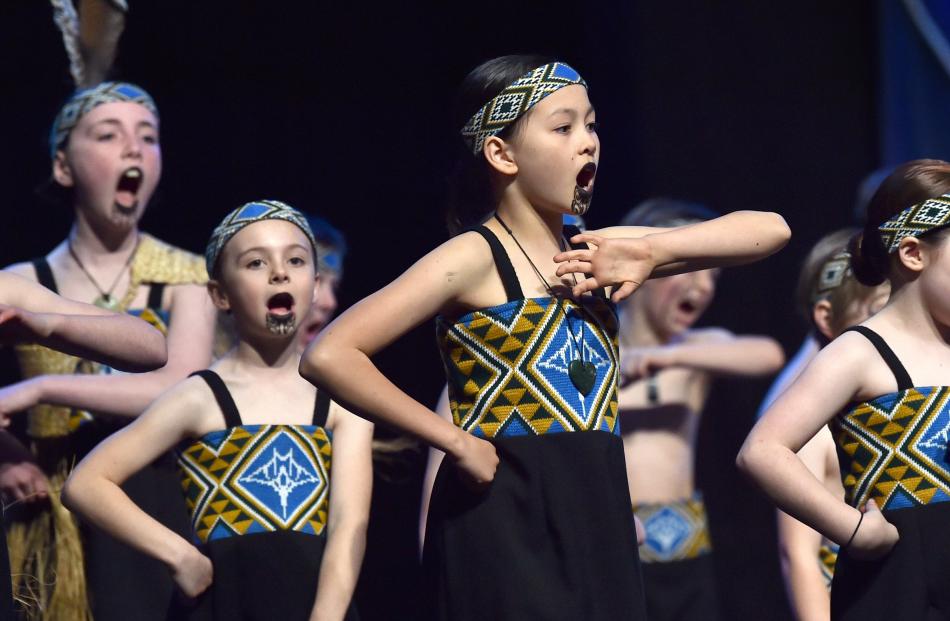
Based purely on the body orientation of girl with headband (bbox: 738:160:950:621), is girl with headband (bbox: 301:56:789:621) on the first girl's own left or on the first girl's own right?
on the first girl's own right

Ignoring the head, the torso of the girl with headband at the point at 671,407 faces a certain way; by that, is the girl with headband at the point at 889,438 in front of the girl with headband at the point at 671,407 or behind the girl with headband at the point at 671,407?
in front

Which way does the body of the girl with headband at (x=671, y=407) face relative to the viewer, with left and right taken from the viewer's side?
facing the viewer and to the right of the viewer

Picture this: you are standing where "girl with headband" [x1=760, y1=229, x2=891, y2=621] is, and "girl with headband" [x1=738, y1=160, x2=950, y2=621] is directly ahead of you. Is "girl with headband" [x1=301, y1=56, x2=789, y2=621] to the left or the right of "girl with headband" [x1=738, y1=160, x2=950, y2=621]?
right

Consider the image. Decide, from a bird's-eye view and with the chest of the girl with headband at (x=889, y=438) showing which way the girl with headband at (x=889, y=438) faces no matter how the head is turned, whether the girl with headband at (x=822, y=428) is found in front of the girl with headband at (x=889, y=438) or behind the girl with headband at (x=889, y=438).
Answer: behind

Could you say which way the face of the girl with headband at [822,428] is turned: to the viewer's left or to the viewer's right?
to the viewer's right

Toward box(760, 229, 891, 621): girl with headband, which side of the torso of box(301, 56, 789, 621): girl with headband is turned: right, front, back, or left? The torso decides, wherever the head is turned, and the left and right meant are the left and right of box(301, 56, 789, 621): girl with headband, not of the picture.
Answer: left
